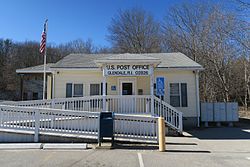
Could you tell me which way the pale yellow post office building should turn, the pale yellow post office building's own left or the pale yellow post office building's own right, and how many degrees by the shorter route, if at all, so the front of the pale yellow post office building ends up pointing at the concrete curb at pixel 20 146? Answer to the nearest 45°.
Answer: approximately 45° to the pale yellow post office building's own right

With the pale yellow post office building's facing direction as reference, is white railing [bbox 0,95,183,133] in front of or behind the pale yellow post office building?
in front

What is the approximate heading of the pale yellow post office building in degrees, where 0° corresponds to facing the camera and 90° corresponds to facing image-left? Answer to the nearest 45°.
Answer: approximately 0°

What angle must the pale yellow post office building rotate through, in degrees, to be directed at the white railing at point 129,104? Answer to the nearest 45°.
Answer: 0° — it already faces it

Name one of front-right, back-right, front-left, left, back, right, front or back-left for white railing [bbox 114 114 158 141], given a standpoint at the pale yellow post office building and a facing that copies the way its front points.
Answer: front

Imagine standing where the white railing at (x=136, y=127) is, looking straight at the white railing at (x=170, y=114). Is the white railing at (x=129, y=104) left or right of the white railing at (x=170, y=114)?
left

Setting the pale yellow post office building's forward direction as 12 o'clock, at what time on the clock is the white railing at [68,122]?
The white railing is roughly at 1 o'clock from the pale yellow post office building.

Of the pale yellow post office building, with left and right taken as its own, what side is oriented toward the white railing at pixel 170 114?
front

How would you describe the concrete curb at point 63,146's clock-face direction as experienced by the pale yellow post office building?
The concrete curb is roughly at 1 o'clock from the pale yellow post office building.

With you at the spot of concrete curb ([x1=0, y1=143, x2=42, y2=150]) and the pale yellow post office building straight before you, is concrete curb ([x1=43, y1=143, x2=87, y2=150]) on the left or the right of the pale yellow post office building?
right
